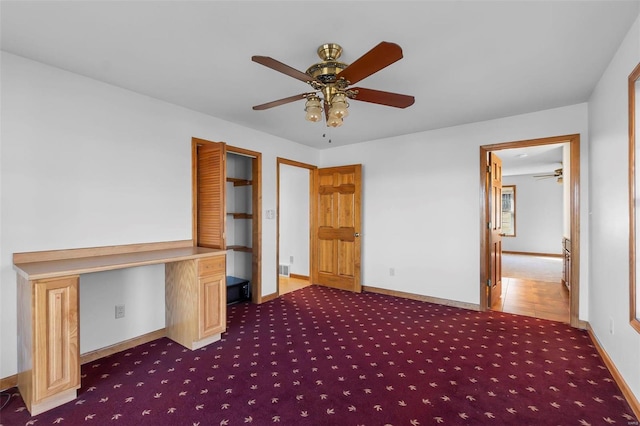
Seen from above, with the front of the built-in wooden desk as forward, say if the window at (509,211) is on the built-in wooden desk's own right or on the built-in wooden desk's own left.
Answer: on the built-in wooden desk's own left

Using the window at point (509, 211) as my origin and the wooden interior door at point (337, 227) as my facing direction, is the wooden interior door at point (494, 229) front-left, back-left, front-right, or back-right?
front-left

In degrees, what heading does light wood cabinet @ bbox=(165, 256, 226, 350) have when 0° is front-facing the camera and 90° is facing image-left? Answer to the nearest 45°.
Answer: approximately 315°

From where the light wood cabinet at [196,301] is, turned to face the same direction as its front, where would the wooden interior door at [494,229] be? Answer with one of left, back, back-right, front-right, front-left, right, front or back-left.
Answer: front-left

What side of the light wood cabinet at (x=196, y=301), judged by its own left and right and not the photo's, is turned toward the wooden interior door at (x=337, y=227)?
left

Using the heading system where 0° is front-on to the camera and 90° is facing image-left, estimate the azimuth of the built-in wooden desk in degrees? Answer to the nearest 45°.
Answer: approximately 315°

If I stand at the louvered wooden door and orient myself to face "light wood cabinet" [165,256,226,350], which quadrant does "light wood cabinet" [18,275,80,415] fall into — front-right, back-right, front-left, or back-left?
front-right

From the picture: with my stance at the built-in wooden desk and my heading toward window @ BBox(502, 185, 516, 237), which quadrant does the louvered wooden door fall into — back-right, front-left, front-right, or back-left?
front-left

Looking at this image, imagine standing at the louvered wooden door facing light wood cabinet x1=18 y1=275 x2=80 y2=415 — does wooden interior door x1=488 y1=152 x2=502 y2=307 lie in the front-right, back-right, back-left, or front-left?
back-left

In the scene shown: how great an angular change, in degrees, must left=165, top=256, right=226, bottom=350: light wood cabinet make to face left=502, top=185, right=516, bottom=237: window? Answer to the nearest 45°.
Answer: approximately 45° to its left

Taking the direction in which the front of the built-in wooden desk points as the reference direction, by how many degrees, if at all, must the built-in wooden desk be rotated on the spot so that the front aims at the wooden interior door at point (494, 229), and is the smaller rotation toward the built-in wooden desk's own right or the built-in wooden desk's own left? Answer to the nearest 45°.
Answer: approximately 45° to the built-in wooden desk's own left
